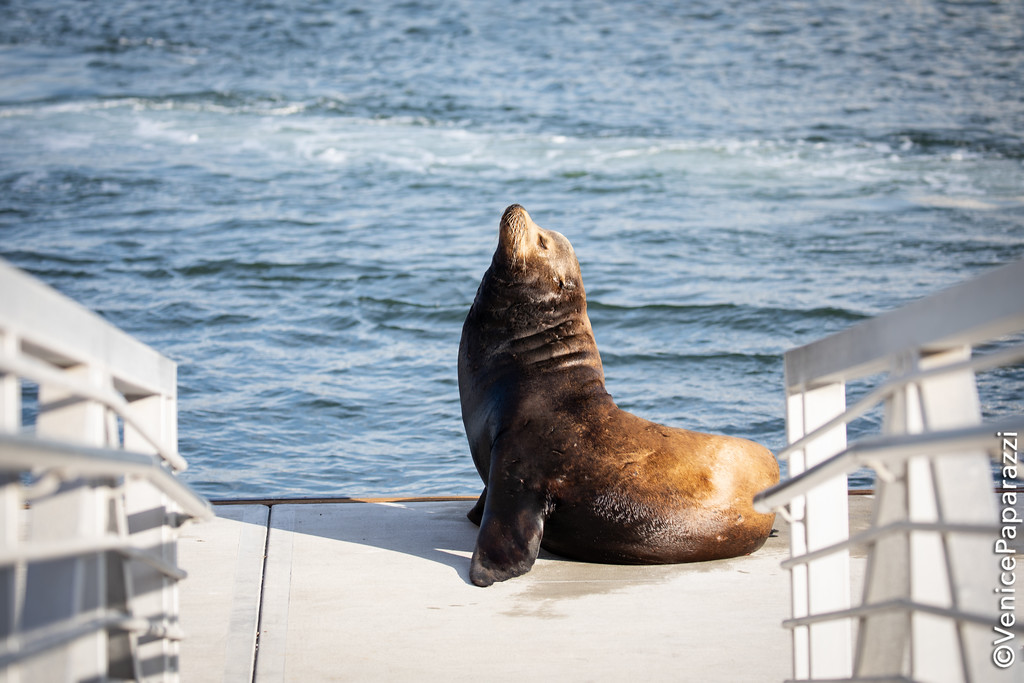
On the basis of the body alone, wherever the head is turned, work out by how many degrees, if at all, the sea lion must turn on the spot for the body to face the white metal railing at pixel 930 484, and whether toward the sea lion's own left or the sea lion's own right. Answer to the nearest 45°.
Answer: approximately 90° to the sea lion's own left

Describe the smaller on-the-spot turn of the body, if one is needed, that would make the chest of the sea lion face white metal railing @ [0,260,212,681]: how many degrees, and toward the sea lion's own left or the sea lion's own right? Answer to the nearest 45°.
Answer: approximately 90° to the sea lion's own left

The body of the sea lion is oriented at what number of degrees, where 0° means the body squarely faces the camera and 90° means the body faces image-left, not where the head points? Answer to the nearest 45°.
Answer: approximately 90°
